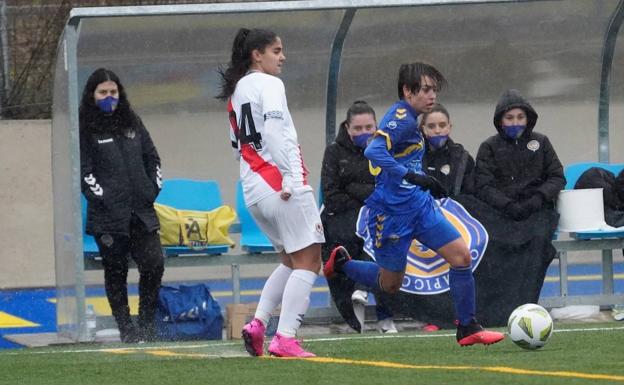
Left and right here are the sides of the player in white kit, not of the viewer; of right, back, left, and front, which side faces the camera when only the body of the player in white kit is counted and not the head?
right

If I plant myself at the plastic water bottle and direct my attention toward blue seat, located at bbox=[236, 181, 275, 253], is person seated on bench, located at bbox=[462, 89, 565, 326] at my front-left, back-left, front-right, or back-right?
front-right

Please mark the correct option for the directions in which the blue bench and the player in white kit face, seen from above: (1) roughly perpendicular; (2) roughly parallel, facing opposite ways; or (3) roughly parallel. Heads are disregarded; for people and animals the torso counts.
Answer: roughly perpendicular

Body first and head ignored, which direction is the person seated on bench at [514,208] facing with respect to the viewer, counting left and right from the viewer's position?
facing the viewer

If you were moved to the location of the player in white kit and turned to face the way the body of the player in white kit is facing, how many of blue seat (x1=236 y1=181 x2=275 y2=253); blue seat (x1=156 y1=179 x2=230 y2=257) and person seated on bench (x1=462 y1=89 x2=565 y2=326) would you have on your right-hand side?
0

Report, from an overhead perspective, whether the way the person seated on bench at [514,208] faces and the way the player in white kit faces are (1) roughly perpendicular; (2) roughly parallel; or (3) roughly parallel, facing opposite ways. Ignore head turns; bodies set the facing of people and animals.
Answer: roughly perpendicular

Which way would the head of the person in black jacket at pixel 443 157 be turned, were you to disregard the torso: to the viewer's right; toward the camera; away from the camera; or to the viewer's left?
toward the camera

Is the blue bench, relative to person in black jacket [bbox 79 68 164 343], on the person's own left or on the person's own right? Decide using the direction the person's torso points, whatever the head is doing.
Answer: on the person's own left

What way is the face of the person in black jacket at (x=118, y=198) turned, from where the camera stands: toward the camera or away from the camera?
toward the camera

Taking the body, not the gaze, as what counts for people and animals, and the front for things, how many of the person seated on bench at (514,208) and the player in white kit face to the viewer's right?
1

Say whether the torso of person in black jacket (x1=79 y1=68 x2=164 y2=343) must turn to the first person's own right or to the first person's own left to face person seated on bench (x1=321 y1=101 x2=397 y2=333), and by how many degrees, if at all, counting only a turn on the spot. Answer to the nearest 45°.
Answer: approximately 90° to the first person's own left

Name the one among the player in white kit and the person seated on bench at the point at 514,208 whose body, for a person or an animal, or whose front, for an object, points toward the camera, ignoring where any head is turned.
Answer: the person seated on bench

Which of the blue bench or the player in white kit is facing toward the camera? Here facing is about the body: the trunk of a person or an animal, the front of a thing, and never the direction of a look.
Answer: the blue bench

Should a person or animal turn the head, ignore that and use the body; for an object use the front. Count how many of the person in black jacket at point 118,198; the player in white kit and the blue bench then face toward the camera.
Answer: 2

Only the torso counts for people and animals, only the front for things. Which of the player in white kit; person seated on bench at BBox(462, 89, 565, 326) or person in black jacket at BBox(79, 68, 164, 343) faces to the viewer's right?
the player in white kit

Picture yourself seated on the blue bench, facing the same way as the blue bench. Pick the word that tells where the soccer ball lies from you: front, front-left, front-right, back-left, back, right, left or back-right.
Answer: front
